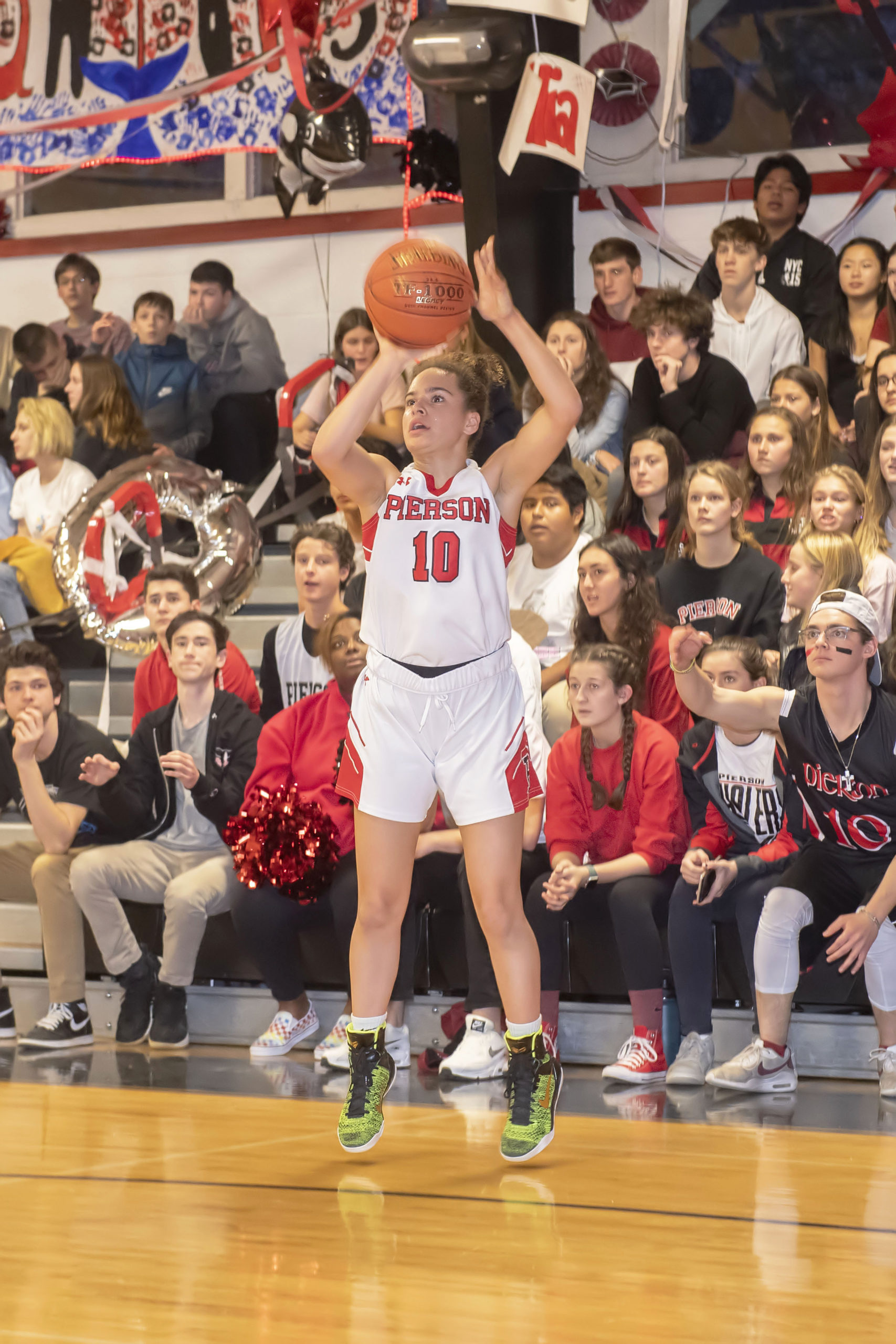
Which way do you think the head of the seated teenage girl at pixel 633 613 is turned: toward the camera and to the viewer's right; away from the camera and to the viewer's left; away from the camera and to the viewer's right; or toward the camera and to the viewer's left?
toward the camera and to the viewer's left

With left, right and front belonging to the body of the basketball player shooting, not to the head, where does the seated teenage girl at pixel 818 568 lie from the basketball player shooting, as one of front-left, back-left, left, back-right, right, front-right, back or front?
back-left

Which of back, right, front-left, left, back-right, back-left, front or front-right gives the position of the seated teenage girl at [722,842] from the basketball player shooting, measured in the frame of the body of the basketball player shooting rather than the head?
back-left

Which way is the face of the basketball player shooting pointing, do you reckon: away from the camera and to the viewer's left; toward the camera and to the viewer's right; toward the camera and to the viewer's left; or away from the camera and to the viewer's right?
toward the camera and to the viewer's left

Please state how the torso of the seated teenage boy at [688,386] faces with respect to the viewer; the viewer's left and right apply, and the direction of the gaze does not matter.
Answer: facing the viewer and to the left of the viewer

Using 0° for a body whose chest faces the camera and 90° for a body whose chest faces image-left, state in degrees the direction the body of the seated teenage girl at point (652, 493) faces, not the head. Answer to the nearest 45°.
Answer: approximately 45°

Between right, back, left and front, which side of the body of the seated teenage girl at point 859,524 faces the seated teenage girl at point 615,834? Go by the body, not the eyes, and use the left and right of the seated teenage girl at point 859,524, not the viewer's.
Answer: front

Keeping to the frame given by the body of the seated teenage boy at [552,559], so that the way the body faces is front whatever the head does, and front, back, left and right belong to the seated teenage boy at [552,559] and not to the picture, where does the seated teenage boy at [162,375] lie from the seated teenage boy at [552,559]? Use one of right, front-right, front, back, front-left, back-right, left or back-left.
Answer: right

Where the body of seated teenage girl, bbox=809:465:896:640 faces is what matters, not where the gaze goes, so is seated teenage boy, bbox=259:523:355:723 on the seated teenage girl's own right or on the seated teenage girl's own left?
on the seated teenage girl's own right

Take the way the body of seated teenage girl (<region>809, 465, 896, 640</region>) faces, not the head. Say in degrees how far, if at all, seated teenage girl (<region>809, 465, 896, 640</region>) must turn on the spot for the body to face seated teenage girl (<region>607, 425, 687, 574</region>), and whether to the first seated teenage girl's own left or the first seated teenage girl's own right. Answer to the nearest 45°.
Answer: approximately 90° to the first seated teenage girl's own right

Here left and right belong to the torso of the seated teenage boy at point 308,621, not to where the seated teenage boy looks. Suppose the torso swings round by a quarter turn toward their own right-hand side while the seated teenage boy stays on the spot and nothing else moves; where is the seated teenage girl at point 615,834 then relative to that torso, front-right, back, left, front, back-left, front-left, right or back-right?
back-left
